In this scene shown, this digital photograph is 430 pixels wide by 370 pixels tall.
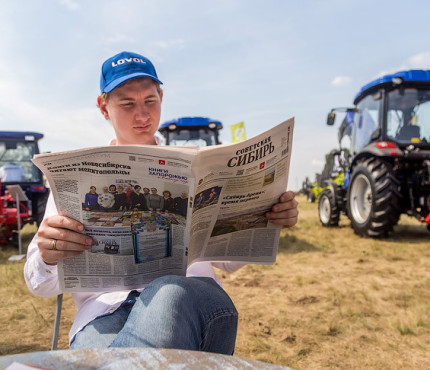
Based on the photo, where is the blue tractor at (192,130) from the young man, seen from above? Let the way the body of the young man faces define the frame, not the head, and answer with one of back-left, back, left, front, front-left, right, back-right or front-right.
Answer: back-left
